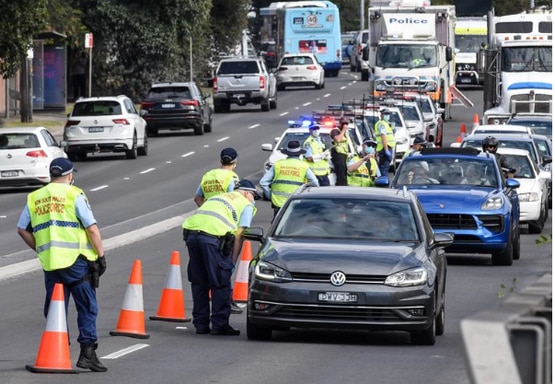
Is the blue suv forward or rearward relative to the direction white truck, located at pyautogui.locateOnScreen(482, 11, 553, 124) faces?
forward

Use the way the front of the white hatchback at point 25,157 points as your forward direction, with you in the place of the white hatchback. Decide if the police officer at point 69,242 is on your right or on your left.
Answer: on your right

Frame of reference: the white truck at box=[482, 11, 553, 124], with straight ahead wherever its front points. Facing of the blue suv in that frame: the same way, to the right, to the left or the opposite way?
the same way

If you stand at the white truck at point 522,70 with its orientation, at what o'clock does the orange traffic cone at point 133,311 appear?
The orange traffic cone is roughly at 12 o'clock from the white truck.

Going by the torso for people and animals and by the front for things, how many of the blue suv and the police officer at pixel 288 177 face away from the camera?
1

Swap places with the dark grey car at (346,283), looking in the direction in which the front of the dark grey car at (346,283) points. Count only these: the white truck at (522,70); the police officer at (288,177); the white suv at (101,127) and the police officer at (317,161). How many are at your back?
4

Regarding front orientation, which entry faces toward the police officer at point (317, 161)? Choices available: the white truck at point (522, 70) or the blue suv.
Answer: the white truck

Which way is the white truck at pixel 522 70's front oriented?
toward the camera

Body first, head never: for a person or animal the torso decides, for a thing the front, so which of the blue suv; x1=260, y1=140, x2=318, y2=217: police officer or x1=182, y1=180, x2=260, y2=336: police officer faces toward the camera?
the blue suv

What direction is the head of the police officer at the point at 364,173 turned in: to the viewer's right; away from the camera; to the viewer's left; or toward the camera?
toward the camera

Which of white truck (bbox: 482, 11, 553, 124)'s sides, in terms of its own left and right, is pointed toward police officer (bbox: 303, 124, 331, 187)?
front

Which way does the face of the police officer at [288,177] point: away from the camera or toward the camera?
away from the camera

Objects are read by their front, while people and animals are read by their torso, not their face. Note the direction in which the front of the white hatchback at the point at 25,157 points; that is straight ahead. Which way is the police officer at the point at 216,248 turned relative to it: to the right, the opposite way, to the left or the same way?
to the right

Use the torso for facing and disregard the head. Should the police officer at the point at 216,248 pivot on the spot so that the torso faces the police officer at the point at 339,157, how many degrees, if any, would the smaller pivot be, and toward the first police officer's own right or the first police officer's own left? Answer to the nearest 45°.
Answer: approximately 45° to the first police officer's own left

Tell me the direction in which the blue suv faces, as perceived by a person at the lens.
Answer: facing the viewer

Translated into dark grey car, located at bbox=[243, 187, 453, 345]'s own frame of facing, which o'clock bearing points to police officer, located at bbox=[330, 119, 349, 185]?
The police officer is roughly at 6 o'clock from the dark grey car.

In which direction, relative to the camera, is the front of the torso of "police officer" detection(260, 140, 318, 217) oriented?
away from the camera

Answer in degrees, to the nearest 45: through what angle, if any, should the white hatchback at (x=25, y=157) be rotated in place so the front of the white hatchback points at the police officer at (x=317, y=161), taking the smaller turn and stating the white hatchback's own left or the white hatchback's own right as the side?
approximately 135° to the white hatchback's own right
